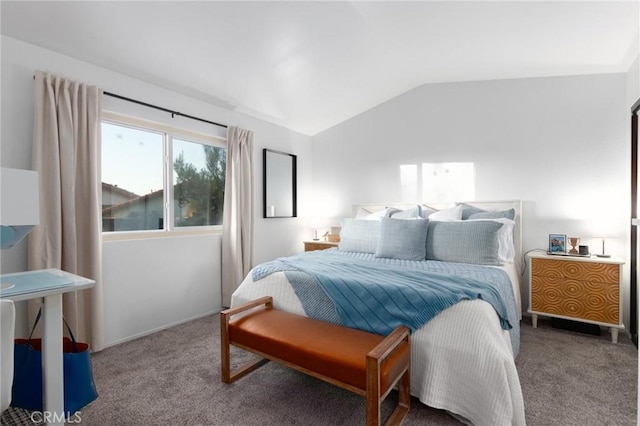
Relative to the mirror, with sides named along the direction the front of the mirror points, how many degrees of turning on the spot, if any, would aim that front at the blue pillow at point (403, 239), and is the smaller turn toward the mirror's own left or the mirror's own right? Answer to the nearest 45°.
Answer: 0° — it already faces it

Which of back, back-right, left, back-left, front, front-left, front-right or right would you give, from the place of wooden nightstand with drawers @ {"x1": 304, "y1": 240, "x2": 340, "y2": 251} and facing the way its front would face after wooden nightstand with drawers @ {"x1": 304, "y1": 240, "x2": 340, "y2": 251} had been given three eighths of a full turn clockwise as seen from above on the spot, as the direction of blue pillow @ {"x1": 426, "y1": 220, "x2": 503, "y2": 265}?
back-right

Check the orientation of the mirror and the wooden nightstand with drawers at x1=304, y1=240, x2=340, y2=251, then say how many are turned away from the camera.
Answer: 0

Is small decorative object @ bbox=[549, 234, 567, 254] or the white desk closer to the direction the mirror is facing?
the small decorative object

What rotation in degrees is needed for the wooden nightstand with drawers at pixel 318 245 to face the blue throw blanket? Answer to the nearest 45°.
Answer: approximately 45° to its left

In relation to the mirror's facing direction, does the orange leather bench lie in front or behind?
in front

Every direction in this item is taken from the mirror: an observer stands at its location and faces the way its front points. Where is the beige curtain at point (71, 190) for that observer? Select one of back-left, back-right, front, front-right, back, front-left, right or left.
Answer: right

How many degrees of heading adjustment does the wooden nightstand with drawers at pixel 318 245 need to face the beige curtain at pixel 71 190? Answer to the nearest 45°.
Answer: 0° — it already faces it

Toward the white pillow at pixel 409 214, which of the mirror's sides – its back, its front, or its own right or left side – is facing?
front

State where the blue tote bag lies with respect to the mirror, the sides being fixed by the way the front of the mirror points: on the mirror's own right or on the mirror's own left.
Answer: on the mirror's own right

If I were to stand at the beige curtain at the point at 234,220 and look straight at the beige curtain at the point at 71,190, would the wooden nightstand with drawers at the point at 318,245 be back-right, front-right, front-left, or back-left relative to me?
back-left

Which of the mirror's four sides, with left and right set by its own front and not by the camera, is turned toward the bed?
front

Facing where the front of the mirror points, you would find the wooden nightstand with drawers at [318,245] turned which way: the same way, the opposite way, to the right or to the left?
to the right

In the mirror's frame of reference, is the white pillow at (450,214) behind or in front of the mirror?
in front

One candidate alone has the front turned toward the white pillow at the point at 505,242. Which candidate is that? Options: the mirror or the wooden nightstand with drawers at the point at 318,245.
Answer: the mirror

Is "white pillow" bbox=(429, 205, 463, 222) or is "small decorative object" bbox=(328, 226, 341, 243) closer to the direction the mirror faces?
the white pillow

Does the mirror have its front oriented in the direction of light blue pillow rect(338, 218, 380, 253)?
yes
